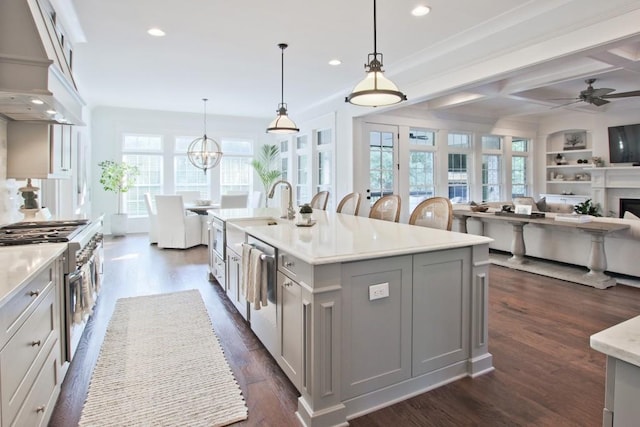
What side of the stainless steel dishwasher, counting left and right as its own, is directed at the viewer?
left

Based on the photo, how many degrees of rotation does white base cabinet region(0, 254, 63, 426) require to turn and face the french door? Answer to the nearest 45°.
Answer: approximately 45° to its left

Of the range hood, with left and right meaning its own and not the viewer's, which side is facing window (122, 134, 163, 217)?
left

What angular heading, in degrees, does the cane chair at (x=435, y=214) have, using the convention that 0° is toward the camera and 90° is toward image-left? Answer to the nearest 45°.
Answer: approximately 45°

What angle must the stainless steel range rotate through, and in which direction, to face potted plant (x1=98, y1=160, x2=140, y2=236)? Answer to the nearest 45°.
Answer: approximately 90° to its left

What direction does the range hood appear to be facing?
to the viewer's right

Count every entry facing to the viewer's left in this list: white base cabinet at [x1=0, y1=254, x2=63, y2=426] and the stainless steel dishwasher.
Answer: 1

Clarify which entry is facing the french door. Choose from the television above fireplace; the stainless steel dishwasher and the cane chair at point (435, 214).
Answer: the television above fireplace

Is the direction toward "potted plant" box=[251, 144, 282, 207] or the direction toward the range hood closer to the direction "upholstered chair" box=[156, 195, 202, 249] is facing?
the potted plant

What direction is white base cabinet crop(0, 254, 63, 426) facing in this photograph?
to the viewer's right

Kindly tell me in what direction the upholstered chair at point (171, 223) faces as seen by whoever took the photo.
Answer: facing away from the viewer and to the right of the viewer
